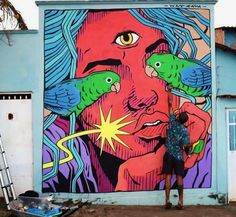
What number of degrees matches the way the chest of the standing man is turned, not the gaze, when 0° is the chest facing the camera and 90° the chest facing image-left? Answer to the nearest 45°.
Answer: approximately 180°
